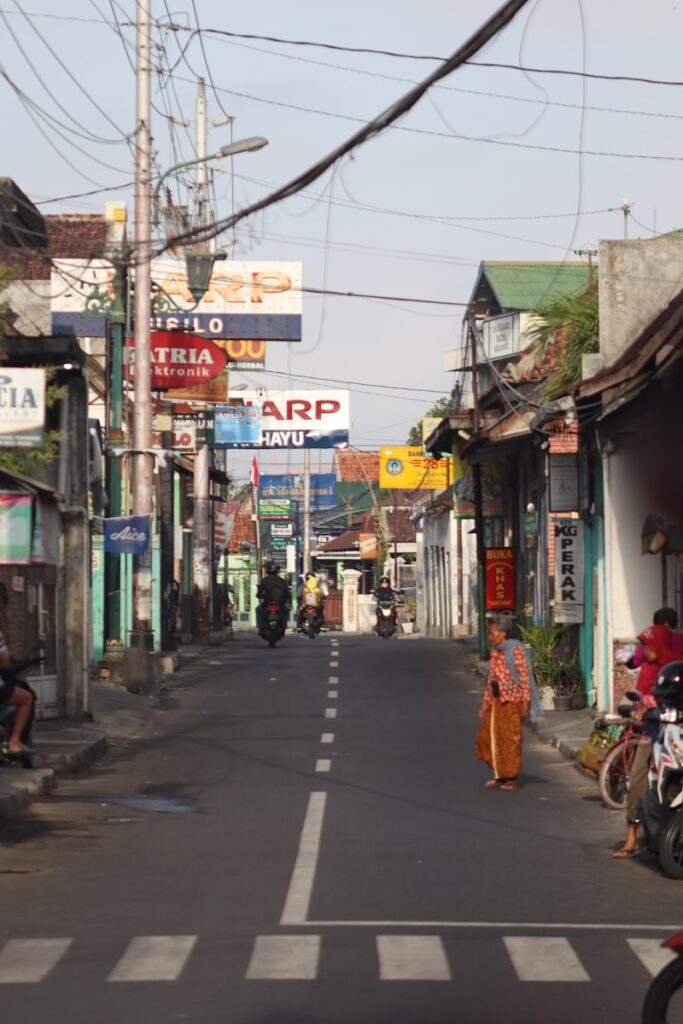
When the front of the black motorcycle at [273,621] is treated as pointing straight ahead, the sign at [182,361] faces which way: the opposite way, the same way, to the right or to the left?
the opposite way

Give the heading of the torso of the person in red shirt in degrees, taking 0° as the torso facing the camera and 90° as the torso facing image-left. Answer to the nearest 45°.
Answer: approximately 45°

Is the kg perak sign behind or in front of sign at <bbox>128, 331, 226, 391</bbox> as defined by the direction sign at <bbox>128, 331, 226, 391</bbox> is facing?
in front

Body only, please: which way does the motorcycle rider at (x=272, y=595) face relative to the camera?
away from the camera

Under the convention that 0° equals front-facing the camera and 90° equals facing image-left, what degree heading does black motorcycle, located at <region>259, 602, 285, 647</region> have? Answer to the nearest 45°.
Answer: approximately 180°

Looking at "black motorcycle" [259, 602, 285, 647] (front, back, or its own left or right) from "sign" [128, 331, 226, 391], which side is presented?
back

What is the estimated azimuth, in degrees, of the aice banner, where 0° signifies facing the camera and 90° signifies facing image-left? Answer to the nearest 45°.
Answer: approximately 0°

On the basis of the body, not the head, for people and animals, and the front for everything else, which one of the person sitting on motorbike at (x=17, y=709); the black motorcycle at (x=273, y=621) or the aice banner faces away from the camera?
the black motorcycle

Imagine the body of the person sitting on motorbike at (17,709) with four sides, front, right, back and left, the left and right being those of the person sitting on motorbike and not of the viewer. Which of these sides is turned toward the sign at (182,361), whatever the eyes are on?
left

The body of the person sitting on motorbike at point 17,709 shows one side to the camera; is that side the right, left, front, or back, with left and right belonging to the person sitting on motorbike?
right
